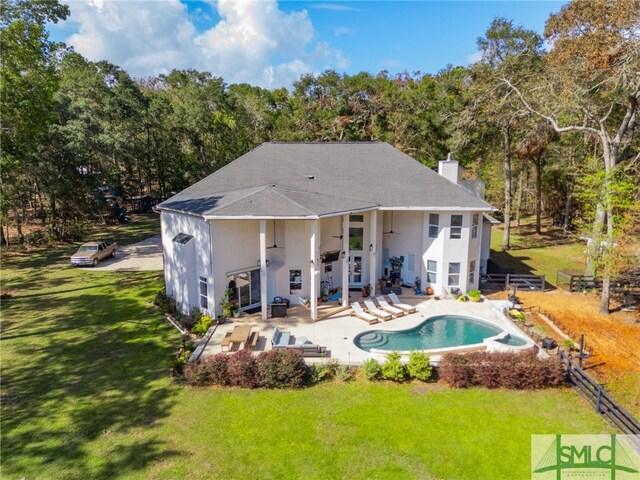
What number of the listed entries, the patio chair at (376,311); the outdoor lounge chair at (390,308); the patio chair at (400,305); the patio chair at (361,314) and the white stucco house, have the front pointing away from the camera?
1

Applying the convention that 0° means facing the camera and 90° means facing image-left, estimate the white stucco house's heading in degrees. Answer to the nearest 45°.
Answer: approximately 180°

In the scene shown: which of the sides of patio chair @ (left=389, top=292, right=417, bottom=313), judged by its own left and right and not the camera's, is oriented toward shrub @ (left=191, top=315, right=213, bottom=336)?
right

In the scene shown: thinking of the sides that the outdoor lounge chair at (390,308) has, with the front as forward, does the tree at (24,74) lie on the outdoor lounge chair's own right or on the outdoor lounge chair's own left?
on the outdoor lounge chair's own right

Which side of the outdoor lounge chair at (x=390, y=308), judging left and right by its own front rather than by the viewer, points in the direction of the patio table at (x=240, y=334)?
right

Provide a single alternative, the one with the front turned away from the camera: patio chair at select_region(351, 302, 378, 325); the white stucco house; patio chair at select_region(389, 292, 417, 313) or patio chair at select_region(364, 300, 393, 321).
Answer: the white stucco house

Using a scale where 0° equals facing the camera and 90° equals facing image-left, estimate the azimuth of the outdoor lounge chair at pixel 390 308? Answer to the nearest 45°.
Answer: approximately 315°

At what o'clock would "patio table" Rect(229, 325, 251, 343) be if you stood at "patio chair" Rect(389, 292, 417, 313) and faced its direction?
The patio table is roughly at 3 o'clock from the patio chair.

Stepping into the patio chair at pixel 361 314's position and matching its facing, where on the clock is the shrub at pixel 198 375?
The shrub is roughly at 3 o'clock from the patio chair.

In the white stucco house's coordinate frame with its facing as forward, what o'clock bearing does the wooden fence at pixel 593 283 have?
The wooden fence is roughly at 3 o'clock from the white stucco house.

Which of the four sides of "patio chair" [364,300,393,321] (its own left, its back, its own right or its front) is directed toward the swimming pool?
front

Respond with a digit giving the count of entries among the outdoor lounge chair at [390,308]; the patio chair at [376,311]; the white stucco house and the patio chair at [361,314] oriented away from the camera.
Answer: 1

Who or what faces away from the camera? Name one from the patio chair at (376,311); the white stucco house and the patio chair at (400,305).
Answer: the white stucco house

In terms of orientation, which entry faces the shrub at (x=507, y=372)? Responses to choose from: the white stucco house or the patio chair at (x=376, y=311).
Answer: the patio chair

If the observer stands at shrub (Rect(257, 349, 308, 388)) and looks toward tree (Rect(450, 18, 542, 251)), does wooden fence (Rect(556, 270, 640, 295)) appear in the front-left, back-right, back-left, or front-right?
front-right

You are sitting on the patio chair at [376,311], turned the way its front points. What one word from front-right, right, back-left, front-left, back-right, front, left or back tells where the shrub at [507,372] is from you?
front
